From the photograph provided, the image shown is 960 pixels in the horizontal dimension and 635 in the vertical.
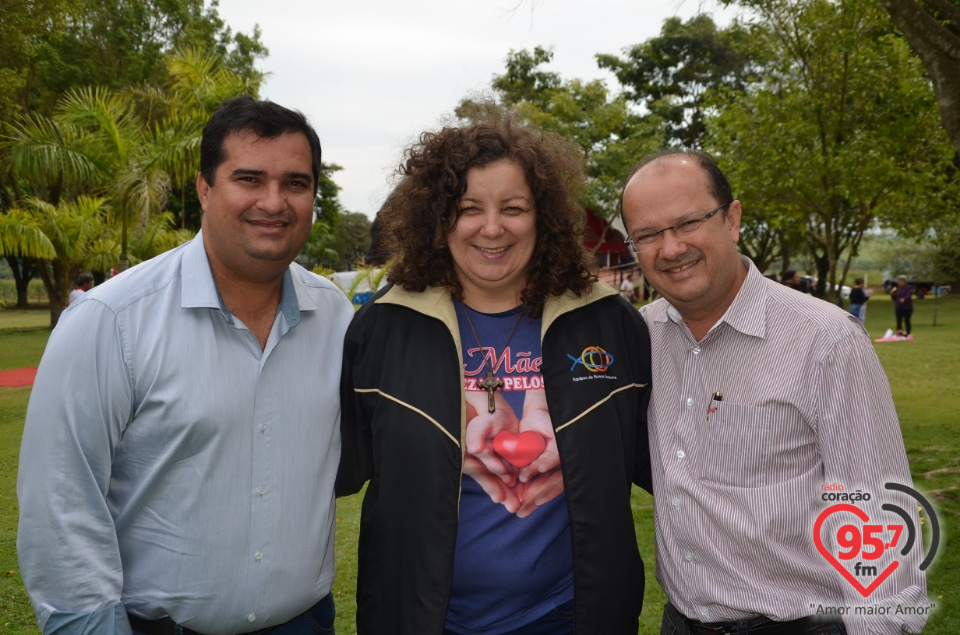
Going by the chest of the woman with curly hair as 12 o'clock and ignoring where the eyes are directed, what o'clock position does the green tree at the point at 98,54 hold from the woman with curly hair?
The green tree is roughly at 5 o'clock from the woman with curly hair.

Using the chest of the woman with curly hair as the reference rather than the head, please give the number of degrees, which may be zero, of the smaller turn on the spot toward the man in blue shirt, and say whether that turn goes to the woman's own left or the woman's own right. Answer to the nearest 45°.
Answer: approximately 90° to the woman's own right

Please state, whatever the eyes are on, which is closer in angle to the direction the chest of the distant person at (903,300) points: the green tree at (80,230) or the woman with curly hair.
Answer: the woman with curly hair

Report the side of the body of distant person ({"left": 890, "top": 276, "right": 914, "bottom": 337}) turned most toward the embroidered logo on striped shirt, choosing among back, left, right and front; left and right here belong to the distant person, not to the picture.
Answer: front

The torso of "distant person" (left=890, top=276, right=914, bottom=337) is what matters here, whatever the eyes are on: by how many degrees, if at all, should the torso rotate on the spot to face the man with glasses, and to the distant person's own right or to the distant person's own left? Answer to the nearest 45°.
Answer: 0° — they already face them

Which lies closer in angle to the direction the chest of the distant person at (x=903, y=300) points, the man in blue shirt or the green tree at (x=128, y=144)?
the man in blue shirt

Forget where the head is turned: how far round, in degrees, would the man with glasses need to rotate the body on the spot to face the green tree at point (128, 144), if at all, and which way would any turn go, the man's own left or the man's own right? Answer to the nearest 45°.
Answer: approximately 90° to the man's own right

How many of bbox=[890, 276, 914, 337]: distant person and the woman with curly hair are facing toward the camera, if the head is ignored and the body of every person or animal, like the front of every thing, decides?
2

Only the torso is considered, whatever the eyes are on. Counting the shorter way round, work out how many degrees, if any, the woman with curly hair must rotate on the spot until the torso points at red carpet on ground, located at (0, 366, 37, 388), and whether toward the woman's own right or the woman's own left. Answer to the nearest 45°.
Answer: approximately 135° to the woman's own right

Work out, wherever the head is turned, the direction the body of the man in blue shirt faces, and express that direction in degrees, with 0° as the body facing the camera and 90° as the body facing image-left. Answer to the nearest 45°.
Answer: approximately 315°

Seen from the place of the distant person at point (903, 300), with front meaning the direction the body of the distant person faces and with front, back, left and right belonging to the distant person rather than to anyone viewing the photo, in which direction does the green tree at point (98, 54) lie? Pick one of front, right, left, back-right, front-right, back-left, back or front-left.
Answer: right
